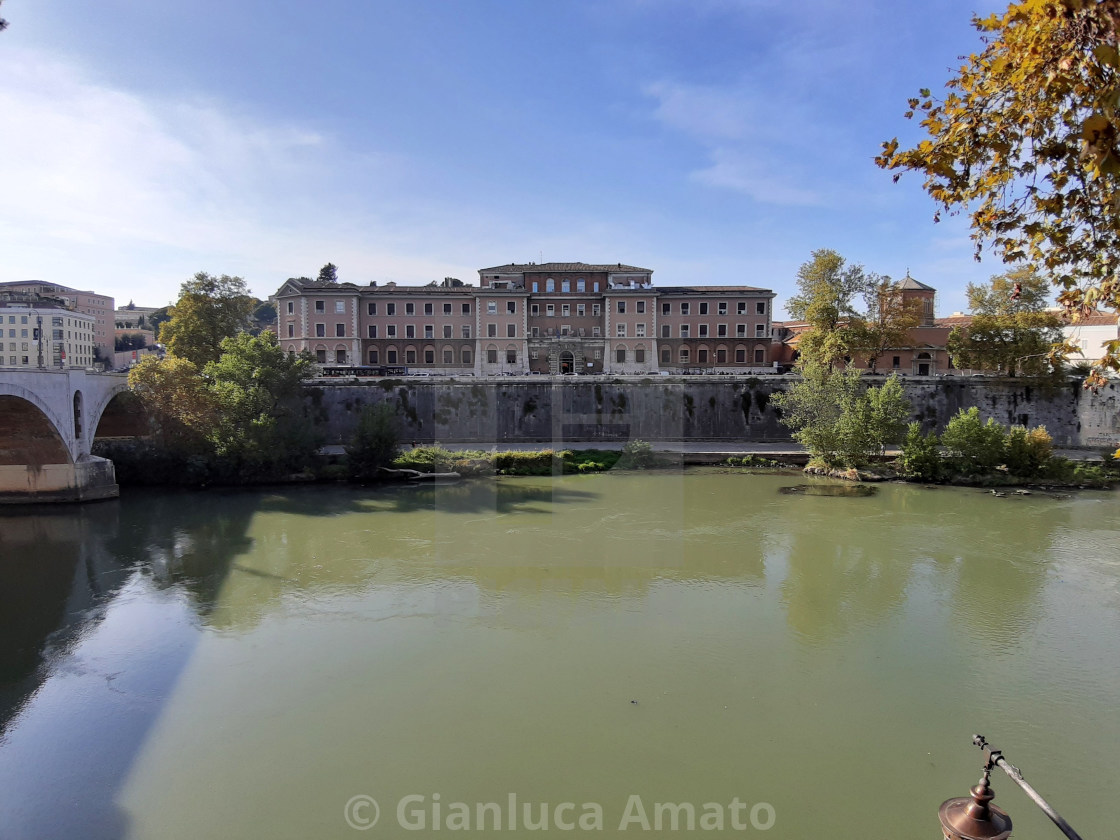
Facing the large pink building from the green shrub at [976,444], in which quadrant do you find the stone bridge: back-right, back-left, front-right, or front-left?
front-left

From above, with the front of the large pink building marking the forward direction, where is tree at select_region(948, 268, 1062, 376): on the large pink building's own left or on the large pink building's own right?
on the large pink building's own left

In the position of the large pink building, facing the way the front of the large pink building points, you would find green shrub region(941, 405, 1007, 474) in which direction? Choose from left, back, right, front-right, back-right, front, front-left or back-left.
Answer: front-left

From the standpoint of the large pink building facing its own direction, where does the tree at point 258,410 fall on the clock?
The tree is roughly at 1 o'clock from the large pink building.

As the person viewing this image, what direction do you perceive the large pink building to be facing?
facing the viewer

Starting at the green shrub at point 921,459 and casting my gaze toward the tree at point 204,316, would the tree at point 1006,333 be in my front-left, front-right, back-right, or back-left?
back-right

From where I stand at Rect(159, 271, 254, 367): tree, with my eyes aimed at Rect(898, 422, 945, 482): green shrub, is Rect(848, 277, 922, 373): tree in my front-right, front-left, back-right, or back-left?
front-left

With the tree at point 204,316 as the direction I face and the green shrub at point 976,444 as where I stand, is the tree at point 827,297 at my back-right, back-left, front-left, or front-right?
front-right

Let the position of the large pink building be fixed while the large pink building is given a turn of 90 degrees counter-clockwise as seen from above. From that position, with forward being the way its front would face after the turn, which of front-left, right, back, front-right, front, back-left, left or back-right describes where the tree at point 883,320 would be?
front-right

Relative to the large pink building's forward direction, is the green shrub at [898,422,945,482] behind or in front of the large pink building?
in front

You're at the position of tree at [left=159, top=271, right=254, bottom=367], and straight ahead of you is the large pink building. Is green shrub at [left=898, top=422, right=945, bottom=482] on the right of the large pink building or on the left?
right

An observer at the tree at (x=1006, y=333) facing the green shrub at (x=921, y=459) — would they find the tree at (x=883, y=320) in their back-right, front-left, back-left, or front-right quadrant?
front-right
